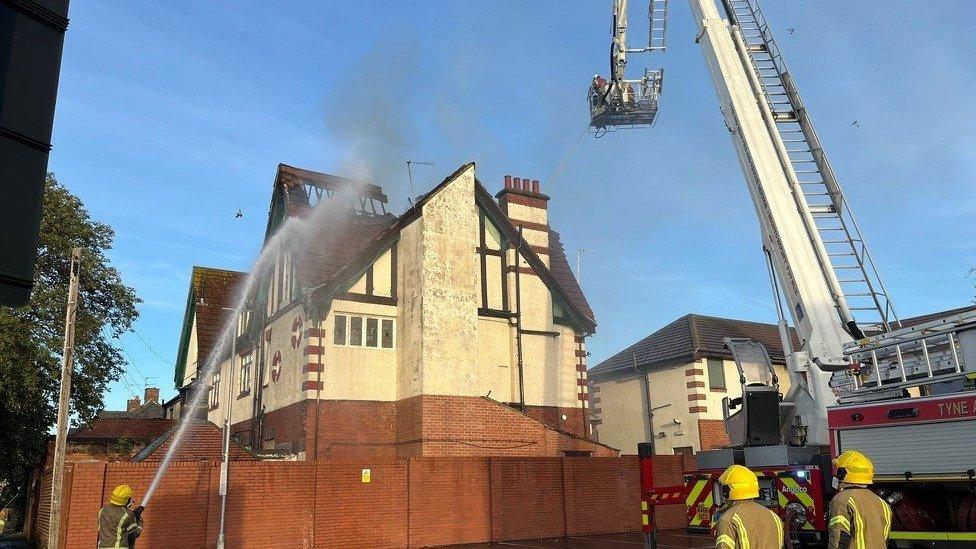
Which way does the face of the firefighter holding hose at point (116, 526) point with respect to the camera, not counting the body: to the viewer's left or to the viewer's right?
to the viewer's right

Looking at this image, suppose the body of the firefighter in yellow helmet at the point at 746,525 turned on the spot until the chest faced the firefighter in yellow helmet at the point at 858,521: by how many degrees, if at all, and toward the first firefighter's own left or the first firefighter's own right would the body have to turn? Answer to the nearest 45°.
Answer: approximately 90° to the first firefighter's own right

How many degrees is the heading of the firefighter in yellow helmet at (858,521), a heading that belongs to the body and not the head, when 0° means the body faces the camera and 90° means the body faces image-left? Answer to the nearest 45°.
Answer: approximately 135°

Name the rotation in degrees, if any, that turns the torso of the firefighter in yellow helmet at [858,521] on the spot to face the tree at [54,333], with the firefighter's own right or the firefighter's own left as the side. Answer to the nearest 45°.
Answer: approximately 45° to the firefighter's own left

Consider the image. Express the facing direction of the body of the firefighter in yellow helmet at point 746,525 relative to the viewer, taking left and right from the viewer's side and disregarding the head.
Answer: facing away from the viewer and to the left of the viewer

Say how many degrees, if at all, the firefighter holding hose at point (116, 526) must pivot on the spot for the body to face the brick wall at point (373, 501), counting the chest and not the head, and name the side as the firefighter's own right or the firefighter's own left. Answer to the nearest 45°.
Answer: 0° — they already face it

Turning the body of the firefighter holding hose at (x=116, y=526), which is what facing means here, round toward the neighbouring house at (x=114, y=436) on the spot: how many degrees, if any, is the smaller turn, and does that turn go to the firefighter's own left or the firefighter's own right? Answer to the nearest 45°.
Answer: approximately 45° to the firefighter's own left

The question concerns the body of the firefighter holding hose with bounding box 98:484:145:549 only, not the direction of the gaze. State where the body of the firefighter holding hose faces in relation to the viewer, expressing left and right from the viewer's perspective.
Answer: facing away from the viewer and to the right of the viewer
